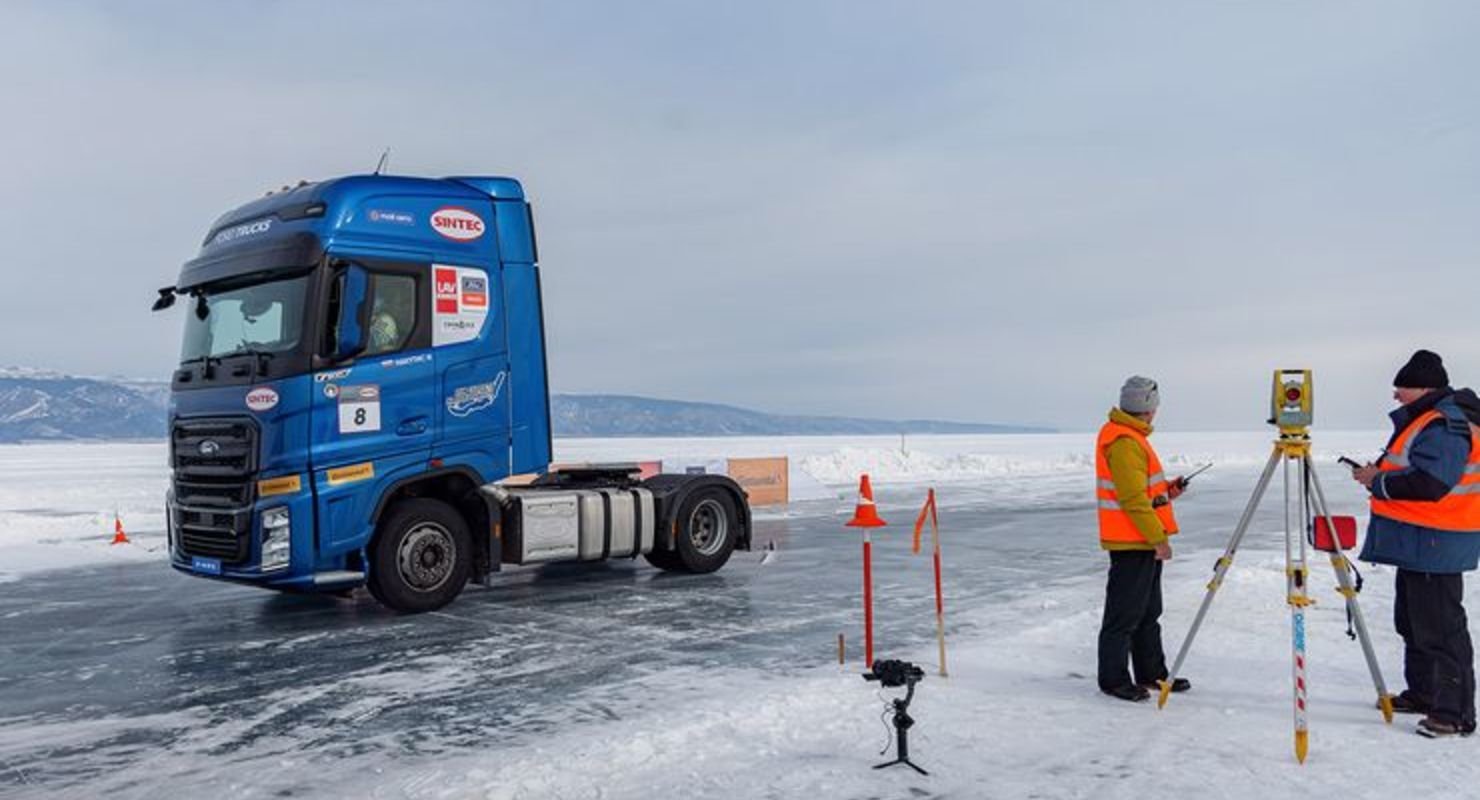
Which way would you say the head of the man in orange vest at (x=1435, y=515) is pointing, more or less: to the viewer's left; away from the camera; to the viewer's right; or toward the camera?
to the viewer's left

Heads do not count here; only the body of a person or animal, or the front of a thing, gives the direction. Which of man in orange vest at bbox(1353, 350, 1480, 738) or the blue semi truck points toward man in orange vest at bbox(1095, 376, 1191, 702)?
man in orange vest at bbox(1353, 350, 1480, 738)

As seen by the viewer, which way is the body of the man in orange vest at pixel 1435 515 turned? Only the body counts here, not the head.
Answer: to the viewer's left

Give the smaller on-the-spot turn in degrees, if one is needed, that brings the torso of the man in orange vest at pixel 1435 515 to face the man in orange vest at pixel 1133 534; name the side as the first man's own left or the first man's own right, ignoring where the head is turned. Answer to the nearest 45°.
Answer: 0° — they already face them

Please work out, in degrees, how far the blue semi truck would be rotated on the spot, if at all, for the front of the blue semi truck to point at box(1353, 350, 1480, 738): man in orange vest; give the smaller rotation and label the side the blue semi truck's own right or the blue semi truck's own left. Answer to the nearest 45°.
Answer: approximately 90° to the blue semi truck's own left

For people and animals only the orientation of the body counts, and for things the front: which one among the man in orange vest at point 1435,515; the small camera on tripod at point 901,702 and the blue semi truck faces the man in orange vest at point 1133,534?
the man in orange vest at point 1435,515

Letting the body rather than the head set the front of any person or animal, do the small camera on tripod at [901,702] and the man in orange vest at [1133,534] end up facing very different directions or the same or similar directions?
very different directions

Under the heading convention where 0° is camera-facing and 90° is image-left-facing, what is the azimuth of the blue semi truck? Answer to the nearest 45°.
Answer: approximately 45°

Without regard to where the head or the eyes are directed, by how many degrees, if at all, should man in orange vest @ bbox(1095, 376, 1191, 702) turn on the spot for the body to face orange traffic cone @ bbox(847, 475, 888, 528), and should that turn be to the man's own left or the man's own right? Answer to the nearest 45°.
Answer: approximately 180°

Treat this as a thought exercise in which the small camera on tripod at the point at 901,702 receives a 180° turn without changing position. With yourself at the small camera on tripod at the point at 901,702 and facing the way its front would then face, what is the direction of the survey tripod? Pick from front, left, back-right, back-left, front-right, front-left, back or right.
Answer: front

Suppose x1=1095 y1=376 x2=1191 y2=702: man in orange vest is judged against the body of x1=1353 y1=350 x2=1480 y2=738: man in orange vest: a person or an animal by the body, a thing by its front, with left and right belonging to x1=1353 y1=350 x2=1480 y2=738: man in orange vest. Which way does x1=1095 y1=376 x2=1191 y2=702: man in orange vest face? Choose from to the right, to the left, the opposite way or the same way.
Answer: the opposite way

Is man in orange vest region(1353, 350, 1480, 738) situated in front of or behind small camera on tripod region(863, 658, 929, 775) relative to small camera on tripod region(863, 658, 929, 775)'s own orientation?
behind

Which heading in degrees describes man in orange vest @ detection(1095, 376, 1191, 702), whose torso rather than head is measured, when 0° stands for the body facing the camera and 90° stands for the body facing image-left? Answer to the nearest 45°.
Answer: approximately 270°
